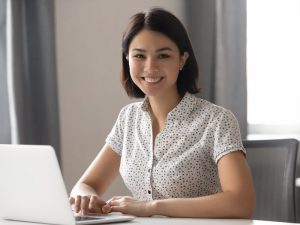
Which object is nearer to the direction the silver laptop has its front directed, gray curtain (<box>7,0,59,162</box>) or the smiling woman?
the smiling woman

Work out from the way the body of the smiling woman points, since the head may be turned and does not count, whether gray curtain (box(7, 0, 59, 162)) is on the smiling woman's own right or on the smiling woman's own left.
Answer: on the smiling woman's own right

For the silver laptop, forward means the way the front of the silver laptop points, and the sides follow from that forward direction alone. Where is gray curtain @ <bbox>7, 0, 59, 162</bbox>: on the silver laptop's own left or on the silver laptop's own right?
on the silver laptop's own left

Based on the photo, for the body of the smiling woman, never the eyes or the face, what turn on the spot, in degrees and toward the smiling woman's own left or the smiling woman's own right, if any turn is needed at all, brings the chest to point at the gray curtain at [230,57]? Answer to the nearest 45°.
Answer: approximately 135° to the smiling woman's own right

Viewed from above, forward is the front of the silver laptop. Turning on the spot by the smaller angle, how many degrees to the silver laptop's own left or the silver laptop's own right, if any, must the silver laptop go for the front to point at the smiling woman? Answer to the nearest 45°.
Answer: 0° — it already faces them

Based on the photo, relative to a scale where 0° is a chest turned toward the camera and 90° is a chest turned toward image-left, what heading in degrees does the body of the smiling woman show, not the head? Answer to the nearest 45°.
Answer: approximately 45°

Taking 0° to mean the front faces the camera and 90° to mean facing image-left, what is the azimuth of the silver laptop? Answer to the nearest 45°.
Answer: approximately 225°

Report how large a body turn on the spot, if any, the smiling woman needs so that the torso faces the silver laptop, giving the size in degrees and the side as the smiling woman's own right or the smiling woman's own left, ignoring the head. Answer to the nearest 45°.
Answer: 0° — they already face it

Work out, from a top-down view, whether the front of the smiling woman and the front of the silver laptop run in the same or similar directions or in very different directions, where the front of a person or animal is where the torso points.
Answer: very different directions
